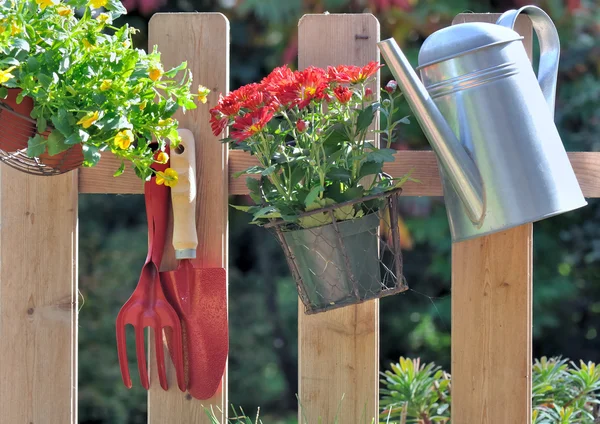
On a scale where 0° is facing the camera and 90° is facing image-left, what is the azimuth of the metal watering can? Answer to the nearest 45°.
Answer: approximately 45°
